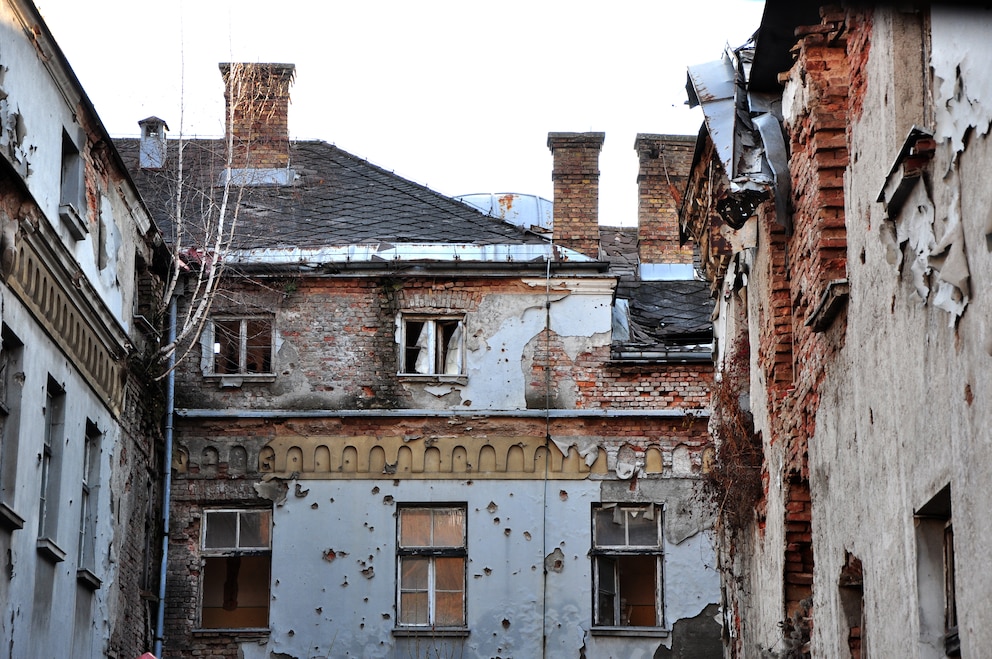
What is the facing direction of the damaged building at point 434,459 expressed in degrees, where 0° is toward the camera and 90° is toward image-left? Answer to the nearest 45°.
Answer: approximately 0°

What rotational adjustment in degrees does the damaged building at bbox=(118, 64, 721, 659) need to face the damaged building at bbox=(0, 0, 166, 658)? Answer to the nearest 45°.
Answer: approximately 45° to its right

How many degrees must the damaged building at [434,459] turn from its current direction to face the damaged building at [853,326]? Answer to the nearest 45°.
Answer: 0° — it already faces it
